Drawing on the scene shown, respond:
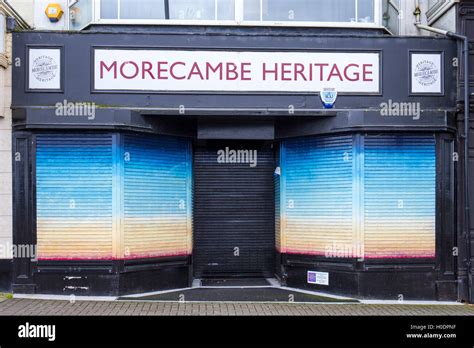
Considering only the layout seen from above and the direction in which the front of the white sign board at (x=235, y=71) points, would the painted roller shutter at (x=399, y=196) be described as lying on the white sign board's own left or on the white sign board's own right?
on the white sign board's own left

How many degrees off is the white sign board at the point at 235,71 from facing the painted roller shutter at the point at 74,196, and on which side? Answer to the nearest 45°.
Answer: approximately 90° to its right

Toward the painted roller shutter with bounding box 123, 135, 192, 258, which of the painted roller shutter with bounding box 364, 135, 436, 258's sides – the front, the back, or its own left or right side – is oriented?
right

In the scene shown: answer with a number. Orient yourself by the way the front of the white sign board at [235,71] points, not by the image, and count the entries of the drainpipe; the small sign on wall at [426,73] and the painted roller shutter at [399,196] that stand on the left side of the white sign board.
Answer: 3
